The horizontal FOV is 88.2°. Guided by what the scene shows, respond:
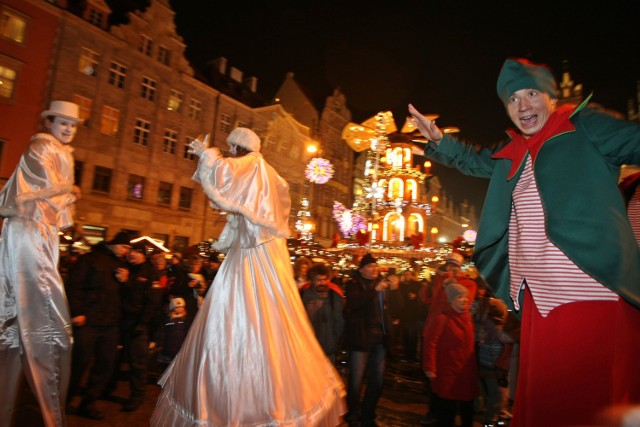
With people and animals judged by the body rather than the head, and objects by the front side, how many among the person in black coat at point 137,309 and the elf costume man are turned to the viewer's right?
0

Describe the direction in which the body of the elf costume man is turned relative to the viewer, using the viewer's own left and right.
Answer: facing the viewer and to the left of the viewer

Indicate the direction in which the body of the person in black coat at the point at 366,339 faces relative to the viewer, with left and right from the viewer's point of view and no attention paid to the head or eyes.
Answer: facing the viewer and to the right of the viewer

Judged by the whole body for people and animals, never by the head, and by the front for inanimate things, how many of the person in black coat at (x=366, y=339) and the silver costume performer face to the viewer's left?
0

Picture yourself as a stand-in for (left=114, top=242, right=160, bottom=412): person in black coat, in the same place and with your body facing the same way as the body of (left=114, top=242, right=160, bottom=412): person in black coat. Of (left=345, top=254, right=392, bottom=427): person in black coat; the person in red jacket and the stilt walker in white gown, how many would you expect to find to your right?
0

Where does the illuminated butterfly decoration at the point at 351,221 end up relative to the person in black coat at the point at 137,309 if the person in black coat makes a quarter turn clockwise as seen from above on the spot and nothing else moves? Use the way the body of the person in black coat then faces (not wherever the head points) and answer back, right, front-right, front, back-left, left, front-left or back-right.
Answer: right

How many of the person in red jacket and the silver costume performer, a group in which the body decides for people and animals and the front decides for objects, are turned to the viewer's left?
0

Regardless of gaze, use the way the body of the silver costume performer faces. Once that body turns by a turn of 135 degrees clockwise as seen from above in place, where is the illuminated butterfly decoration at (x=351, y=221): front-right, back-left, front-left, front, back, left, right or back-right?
back-right

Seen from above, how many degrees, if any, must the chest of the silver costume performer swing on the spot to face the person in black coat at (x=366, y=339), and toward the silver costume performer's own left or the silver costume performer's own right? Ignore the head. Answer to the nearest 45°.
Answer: approximately 45° to the silver costume performer's own left

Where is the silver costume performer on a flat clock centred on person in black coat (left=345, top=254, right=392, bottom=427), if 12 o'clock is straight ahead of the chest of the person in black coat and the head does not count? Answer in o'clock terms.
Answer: The silver costume performer is roughly at 3 o'clock from the person in black coat.

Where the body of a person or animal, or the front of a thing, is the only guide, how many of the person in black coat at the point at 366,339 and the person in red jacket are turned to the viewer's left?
0

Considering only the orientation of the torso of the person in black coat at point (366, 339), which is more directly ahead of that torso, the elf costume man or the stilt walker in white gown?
the elf costume man
